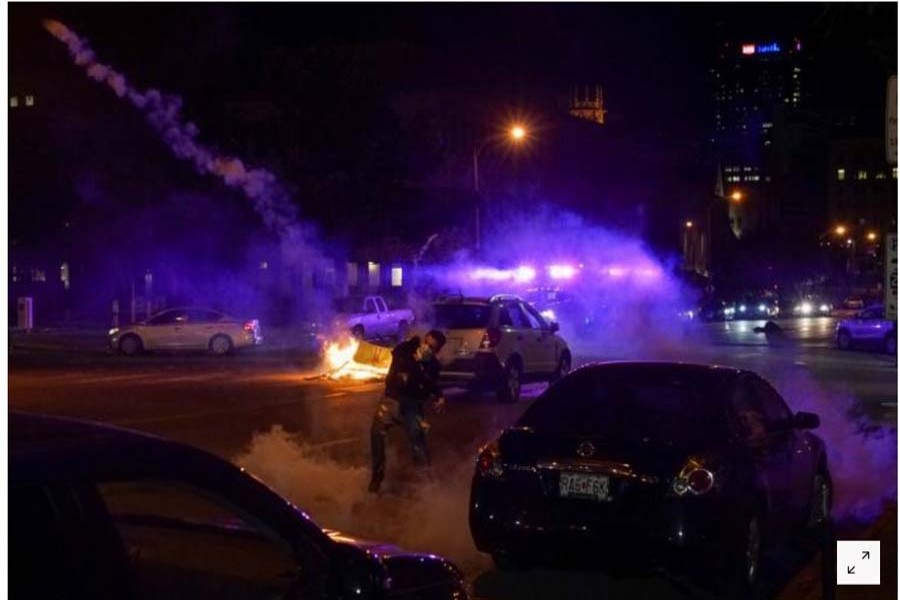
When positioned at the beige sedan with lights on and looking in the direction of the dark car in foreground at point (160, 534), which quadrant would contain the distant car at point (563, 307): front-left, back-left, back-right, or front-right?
back-left

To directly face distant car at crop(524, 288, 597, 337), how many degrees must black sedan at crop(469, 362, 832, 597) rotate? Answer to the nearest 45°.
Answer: approximately 45° to its left

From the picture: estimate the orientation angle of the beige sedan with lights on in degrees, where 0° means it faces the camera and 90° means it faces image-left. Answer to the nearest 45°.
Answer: approximately 90°

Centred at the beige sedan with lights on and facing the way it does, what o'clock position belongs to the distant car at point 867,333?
The distant car is roughly at 6 o'clock from the beige sedan with lights on.

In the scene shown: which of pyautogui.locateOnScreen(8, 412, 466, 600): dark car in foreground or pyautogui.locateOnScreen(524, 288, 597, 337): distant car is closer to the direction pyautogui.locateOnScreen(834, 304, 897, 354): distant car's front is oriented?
the distant car

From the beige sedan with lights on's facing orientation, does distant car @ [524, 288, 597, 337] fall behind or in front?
behind

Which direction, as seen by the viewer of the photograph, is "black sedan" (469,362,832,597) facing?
facing away from the viewer and to the right of the viewer

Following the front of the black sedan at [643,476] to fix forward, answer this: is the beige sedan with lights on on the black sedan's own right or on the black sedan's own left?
on the black sedan's own left

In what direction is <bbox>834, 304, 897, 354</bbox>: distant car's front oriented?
to the viewer's left

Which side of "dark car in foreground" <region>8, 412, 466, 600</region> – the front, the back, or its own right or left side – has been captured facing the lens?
right

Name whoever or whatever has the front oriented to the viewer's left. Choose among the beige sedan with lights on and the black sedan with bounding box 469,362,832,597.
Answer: the beige sedan with lights on

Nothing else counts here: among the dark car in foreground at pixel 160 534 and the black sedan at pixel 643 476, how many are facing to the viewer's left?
0

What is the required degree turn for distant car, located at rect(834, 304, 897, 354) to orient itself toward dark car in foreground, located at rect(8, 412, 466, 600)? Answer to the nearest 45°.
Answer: approximately 90° to its left

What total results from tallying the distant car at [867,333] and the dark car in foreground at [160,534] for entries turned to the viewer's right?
1
